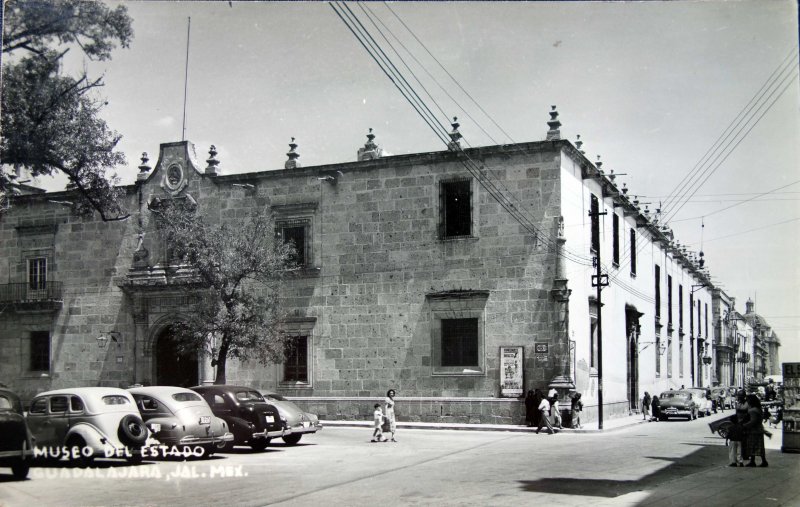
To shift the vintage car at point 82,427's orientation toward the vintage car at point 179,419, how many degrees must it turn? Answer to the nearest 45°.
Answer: approximately 90° to its right

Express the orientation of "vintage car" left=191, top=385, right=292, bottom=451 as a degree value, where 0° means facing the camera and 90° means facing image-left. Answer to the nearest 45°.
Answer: approximately 135°

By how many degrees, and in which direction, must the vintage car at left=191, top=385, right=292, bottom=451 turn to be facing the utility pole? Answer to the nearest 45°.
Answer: approximately 90° to its right

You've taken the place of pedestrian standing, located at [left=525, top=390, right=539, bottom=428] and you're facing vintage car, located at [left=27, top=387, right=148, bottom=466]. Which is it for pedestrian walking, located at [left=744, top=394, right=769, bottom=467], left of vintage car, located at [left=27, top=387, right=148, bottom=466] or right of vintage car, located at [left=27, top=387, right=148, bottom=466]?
left

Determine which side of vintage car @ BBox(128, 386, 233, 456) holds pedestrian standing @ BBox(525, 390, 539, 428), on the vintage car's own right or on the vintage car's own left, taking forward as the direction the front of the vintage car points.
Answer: on the vintage car's own right

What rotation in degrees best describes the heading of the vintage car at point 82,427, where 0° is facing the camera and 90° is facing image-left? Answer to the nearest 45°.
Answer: approximately 135°

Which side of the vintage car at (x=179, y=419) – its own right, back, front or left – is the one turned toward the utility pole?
right
